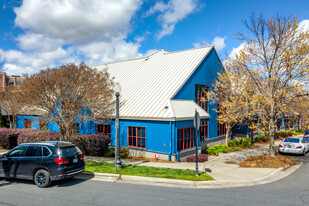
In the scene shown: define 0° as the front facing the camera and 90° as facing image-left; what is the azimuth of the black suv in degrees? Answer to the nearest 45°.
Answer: approximately 135°

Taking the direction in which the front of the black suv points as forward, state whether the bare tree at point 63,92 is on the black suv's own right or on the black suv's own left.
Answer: on the black suv's own right

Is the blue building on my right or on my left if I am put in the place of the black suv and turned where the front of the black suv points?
on my right

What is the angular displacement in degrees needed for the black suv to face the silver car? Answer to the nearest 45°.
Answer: approximately 135° to its right

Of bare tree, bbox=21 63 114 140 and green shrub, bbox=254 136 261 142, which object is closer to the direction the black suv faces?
the bare tree

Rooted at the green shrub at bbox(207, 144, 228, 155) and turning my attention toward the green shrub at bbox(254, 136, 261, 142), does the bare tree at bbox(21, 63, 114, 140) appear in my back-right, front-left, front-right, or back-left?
back-left

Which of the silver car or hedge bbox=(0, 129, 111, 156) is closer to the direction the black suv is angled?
the hedge

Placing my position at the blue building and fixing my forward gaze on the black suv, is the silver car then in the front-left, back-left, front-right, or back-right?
back-left
